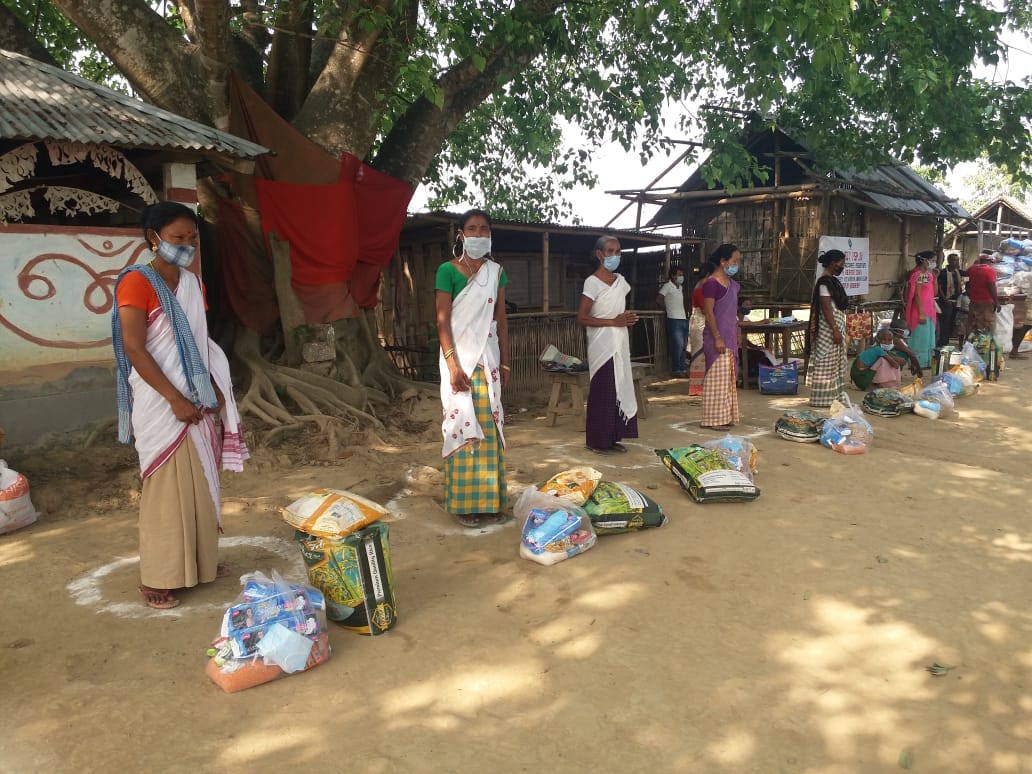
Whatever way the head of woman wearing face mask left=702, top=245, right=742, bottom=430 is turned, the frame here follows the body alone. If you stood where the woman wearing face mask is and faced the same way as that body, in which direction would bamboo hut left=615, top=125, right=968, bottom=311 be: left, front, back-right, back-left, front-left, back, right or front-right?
back-left

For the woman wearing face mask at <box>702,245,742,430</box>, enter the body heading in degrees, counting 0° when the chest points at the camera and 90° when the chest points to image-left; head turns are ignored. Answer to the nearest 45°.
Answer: approximately 315°

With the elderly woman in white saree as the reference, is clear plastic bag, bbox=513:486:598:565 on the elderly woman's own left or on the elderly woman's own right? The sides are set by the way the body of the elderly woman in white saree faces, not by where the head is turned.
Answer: on the elderly woman's own right

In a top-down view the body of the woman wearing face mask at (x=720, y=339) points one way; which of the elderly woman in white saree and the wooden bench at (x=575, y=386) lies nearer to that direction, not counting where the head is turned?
the elderly woman in white saree

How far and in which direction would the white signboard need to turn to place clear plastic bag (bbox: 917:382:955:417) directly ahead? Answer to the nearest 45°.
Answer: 0° — it already faces it

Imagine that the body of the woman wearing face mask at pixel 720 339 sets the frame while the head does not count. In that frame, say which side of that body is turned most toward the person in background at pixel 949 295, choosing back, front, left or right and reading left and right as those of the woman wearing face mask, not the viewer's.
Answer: left

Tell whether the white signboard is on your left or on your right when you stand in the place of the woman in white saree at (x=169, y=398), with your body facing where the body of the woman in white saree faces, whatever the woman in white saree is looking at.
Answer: on your left

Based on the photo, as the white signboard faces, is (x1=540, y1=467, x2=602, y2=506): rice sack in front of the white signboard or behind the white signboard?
in front

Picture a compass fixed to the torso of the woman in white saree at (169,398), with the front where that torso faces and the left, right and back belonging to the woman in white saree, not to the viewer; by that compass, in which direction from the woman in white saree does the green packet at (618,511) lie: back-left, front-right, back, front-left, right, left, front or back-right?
front-left
